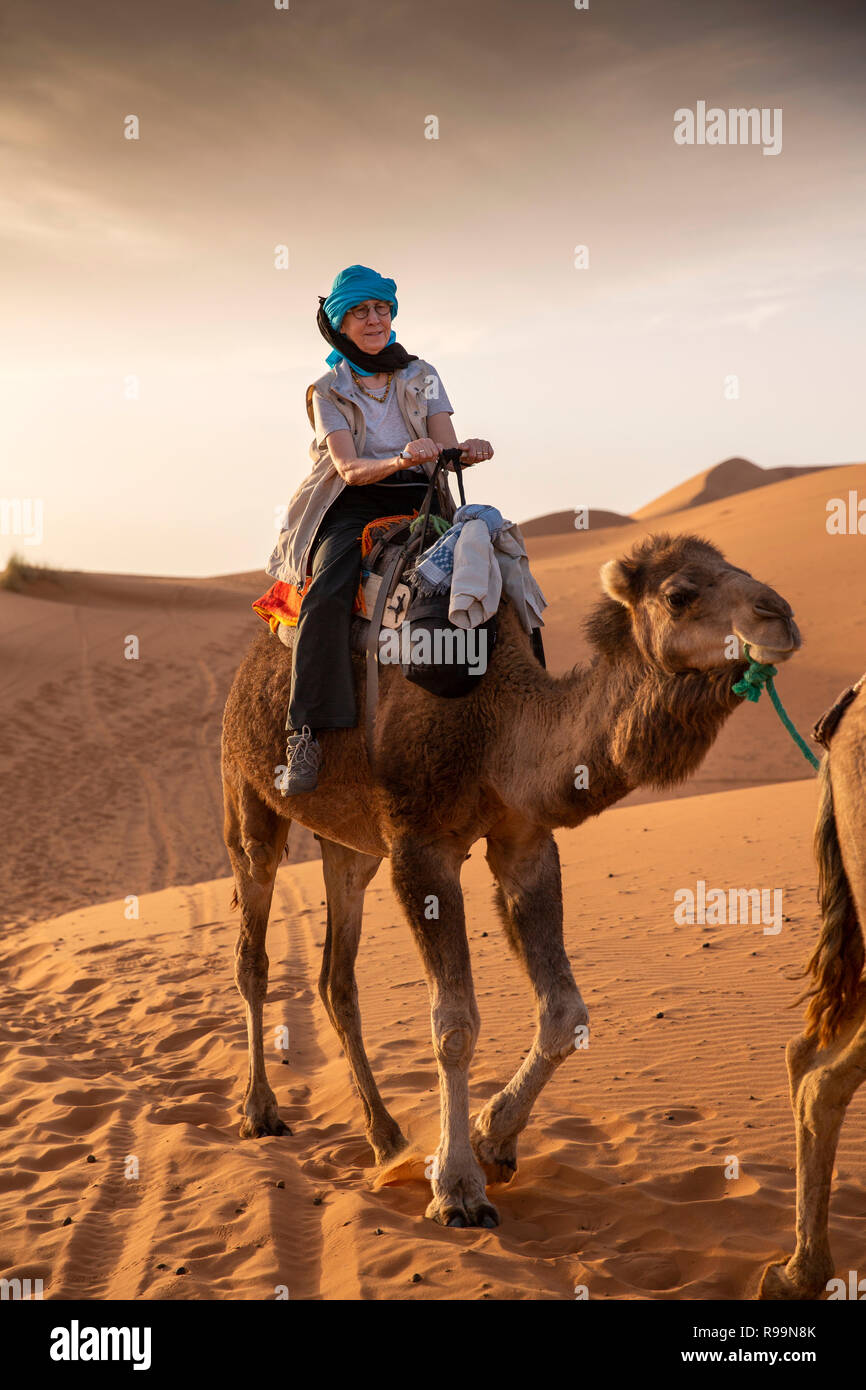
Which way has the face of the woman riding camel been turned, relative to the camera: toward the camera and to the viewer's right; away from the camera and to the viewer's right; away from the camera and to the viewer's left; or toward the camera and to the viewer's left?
toward the camera and to the viewer's right

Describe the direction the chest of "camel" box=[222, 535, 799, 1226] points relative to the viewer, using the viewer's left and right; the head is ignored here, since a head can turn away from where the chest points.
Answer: facing the viewer and to the right of the viewer

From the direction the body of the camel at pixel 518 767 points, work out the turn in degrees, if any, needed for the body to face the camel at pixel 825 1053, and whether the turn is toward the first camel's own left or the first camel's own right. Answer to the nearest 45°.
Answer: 0° — it already faces it

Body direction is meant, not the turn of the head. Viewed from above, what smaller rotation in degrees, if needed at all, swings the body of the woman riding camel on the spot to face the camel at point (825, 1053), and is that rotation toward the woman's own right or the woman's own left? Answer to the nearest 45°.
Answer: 0° — they already face it
